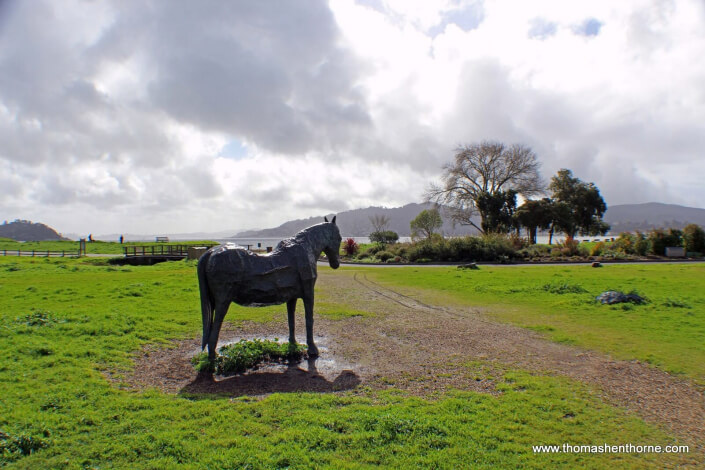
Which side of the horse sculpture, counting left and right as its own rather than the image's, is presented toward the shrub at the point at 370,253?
left

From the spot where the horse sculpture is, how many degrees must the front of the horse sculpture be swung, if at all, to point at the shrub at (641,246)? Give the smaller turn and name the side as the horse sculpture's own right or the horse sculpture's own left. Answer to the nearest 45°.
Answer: approximately 45° to the horse sculpture's own left

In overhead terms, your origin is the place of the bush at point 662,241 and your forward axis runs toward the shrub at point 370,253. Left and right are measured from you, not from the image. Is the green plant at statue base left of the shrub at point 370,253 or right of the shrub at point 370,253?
left

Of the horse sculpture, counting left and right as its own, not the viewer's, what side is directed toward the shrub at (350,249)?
left

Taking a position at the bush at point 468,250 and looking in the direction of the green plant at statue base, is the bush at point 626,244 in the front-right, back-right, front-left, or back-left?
back-left

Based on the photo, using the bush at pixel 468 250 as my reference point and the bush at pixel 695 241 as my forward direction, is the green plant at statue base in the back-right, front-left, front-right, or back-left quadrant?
back-right

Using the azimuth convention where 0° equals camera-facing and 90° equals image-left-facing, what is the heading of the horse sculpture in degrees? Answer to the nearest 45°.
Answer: approximately 270°
